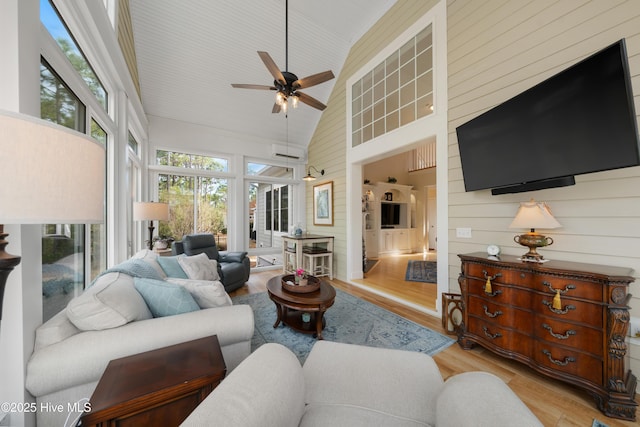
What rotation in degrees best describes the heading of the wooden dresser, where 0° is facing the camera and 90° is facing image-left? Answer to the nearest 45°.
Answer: approximately 45°

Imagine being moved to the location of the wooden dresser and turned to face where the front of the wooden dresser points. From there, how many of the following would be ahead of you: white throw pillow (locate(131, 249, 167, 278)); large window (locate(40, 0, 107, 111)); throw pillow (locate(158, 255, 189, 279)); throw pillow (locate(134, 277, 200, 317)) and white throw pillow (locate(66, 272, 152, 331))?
5

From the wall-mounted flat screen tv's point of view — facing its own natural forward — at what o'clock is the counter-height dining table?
The counter-height dining table is roughly at 2 o'clock from the wall-mounted flat screen tv.

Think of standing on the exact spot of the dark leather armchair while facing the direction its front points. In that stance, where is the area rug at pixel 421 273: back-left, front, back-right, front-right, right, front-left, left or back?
front-left

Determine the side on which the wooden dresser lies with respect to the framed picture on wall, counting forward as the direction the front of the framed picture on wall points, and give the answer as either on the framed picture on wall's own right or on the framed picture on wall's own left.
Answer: on the framed picture on wall's own left

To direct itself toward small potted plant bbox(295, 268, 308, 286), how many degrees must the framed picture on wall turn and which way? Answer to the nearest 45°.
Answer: approximately 45° to its left

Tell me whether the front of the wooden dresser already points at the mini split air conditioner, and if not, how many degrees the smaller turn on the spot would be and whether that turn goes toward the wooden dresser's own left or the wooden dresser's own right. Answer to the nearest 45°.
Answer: approximately 45° to the wooden dresser's own right

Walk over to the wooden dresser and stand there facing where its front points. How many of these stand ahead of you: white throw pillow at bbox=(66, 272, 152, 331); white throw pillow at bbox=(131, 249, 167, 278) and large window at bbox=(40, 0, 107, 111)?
3

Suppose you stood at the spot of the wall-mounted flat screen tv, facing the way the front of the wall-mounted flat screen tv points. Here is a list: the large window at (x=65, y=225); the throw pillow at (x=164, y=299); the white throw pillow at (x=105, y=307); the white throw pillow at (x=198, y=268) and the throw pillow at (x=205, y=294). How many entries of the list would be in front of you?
5

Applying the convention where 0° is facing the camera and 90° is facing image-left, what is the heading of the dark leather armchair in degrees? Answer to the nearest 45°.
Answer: approximately 315°

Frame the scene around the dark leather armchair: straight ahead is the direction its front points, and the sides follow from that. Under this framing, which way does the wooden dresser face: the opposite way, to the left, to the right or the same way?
the opposite way
